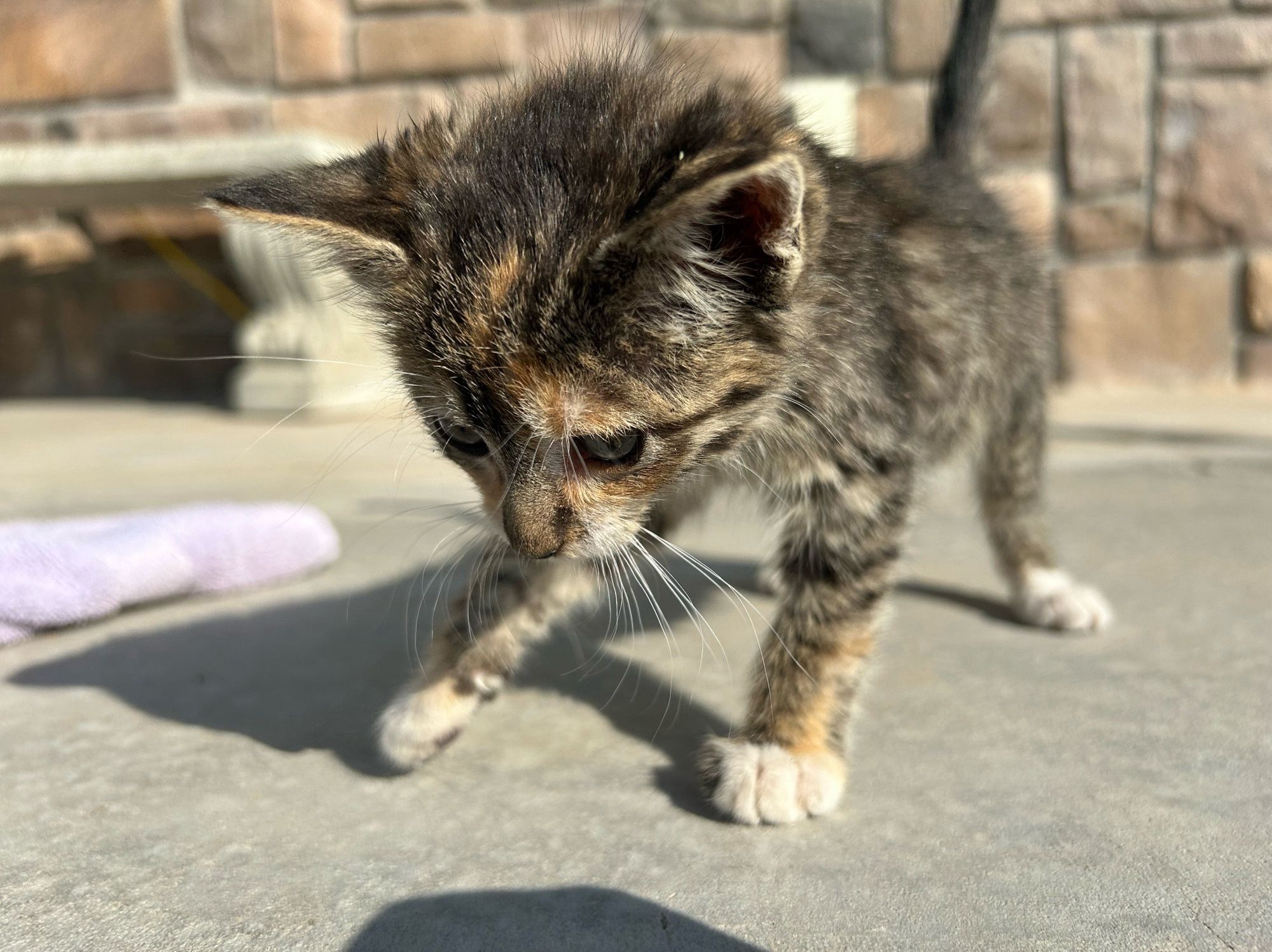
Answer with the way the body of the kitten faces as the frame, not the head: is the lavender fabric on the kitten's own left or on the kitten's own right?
on the kitten's own right

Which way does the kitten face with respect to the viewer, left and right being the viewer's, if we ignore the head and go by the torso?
facing the viewer and to the left of the viewer

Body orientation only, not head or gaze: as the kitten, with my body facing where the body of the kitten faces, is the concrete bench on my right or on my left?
on my right
